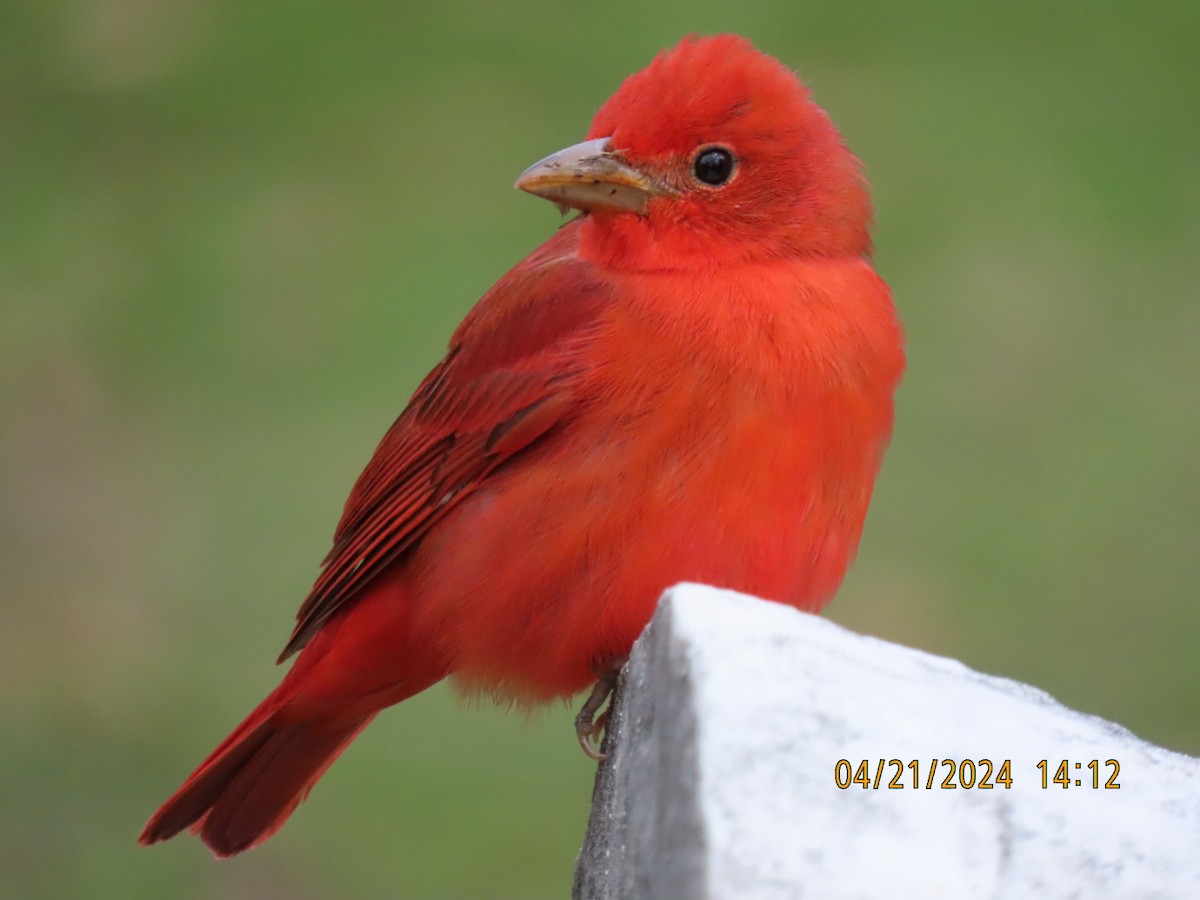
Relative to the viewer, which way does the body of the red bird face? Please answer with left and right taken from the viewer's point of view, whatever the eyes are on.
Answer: facing the viewer and to the right of the viewer
